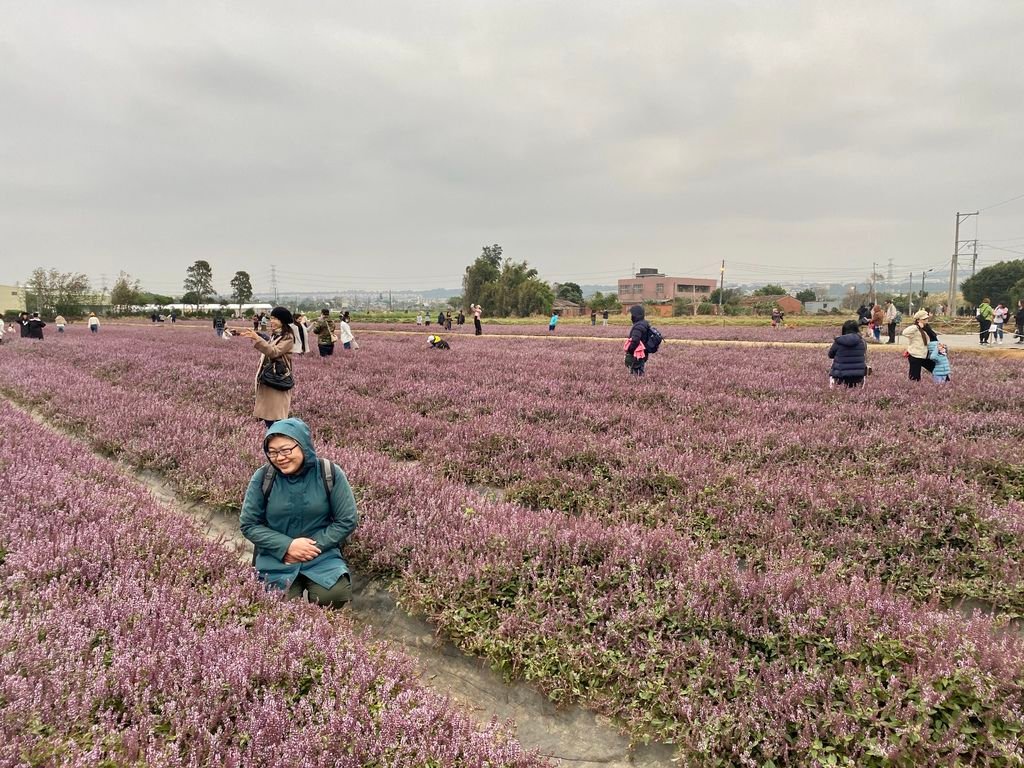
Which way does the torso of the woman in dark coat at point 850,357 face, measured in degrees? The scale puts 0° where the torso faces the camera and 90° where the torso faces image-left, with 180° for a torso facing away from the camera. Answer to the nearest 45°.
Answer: approximately 180°

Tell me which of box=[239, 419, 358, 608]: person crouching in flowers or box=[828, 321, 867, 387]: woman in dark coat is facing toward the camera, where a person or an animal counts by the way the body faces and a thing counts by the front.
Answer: the person crouching in flowers

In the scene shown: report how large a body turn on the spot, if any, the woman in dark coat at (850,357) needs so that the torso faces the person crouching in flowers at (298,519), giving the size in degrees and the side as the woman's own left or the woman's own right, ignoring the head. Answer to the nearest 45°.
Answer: approximately 180°

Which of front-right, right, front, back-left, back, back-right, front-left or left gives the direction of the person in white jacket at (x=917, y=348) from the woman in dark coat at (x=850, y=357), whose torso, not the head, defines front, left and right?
front-right

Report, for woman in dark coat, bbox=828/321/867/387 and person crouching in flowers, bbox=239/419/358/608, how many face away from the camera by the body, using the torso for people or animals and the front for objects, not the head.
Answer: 1

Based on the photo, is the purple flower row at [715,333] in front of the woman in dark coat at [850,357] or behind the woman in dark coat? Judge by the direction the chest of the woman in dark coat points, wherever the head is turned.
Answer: in front

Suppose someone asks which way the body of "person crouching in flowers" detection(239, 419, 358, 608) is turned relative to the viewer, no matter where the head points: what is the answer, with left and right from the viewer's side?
facing the viewer

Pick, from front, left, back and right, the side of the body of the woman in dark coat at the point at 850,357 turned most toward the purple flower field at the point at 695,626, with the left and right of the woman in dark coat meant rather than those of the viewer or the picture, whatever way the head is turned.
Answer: back

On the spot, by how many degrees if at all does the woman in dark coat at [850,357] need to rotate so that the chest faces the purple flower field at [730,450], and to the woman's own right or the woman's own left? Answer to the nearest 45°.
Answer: approximately 180°
